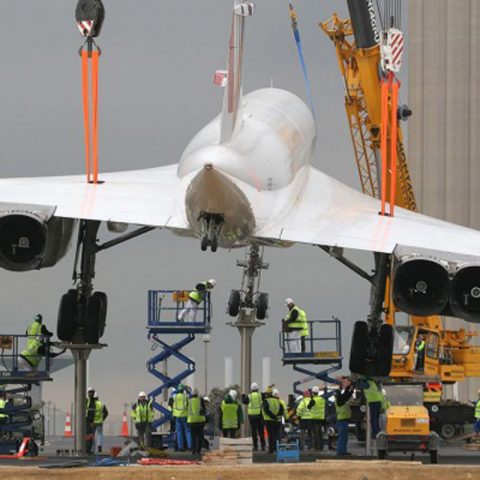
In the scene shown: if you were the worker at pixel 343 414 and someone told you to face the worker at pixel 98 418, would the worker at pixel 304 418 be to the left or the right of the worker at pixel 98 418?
right

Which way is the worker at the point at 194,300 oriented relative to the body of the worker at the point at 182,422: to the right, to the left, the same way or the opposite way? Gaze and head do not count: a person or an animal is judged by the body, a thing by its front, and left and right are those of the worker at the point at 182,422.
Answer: to the right

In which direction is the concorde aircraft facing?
away from the camera

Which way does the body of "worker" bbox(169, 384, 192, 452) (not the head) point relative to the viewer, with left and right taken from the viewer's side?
facing away from the viewer

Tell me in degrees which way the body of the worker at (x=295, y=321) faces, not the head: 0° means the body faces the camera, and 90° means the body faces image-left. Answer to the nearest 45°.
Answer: approximately 90°

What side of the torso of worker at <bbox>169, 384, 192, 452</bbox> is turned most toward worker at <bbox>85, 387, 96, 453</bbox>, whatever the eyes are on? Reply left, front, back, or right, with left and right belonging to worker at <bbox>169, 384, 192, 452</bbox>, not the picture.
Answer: left

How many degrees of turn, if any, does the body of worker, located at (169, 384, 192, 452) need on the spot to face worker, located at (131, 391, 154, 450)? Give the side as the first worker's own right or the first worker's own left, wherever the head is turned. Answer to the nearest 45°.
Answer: approximately 45° to the first worker's own left
